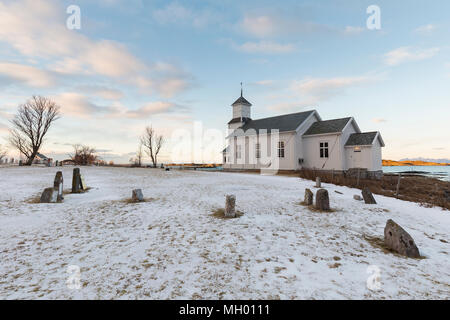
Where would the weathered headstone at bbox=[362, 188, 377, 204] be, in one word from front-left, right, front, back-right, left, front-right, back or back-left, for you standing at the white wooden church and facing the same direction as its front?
back-left

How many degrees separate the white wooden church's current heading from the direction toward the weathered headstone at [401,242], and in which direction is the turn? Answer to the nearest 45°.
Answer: approximately 135° to its left

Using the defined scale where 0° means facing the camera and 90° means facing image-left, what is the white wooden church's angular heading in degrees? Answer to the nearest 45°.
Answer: approximately 135°

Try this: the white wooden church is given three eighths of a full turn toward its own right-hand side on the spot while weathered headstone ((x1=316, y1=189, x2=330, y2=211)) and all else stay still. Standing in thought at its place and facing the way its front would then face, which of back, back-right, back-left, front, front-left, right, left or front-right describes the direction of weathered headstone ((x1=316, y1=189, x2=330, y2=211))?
right

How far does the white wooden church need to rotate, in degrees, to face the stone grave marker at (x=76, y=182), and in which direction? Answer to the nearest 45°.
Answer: approximately 90° to its left

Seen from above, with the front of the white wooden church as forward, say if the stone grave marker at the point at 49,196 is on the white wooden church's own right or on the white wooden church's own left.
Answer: on the white wooden church's own left

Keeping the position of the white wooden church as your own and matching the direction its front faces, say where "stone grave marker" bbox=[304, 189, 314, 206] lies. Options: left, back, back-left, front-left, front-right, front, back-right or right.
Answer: back-left
